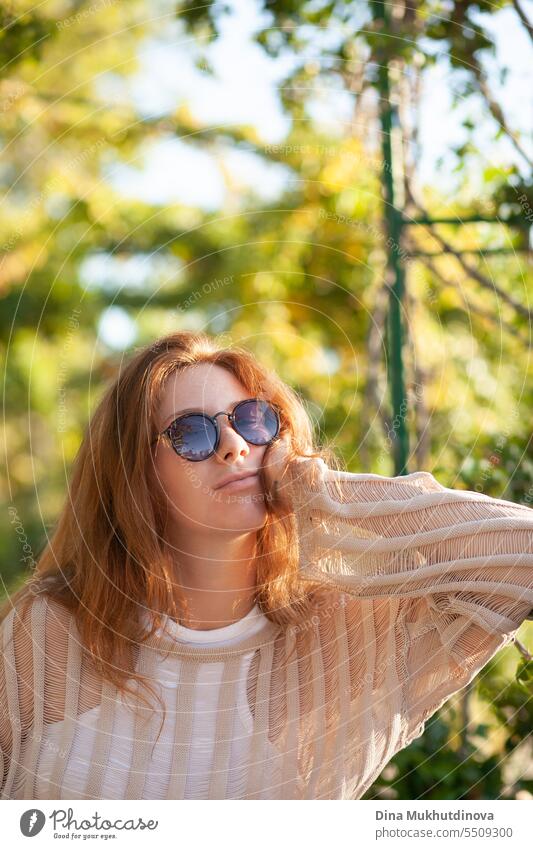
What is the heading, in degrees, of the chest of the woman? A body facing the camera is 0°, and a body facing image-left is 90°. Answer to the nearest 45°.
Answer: approximately 0°

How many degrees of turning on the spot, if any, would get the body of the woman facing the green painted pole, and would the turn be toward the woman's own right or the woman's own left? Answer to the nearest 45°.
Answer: approximately 135° to the woman's own left
